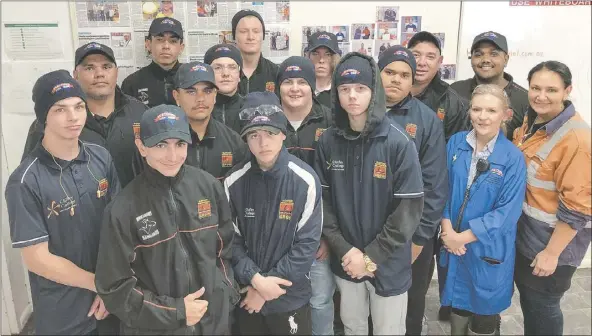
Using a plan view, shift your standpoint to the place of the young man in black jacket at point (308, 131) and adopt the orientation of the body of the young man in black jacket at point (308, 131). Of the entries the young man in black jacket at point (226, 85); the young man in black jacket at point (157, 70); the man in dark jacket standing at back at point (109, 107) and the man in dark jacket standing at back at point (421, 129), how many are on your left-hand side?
1

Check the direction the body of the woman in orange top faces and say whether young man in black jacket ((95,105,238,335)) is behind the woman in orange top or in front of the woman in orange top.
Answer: in front

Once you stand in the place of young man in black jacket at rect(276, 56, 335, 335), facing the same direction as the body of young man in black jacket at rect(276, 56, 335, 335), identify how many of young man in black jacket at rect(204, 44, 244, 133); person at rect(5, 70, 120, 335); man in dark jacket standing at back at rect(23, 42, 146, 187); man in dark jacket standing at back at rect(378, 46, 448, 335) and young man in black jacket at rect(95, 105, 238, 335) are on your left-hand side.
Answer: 1

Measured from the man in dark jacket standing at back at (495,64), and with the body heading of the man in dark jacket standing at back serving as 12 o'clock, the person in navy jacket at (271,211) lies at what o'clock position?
The person in navy jacket is roughly at 1 o'clock from the man in dark jacket standing at back.

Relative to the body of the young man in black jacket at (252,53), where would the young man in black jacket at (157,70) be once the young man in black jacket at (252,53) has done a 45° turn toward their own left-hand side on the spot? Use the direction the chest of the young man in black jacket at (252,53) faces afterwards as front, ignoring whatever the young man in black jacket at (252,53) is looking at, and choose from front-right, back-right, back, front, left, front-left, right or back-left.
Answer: back-right

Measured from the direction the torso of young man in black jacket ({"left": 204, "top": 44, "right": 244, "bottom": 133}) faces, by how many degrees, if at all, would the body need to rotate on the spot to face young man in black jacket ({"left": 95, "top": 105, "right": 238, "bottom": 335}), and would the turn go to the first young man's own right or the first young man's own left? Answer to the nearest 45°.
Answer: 0° — they already face them

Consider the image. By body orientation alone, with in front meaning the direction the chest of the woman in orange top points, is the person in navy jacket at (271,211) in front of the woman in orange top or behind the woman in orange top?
in front

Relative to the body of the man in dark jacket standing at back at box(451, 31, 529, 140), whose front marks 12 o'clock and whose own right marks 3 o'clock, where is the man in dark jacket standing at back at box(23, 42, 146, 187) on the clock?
the man in dark jacket standing at back at box(23, 42, 146, 187) is roughly at 2 o'clock from the man in dark jacket standing at back at box(451, 31, 529, 140).

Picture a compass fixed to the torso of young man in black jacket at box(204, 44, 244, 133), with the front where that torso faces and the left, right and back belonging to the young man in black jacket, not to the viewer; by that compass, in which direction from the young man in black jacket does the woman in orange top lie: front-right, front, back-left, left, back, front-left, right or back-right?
front-left

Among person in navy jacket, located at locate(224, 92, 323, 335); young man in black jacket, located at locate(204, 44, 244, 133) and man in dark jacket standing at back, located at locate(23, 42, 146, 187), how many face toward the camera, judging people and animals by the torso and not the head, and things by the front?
3

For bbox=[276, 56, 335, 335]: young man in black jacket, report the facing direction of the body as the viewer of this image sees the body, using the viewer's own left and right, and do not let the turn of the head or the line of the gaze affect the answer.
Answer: facing the viewer

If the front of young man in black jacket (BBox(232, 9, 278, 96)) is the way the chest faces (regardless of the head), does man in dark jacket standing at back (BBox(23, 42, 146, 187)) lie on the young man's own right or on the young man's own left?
on the young man's own right

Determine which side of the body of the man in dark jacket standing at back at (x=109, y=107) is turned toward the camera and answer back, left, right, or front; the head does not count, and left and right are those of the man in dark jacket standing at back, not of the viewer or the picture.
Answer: front

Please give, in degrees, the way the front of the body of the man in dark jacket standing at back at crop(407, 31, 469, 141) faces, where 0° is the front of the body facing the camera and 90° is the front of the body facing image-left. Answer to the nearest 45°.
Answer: approximately 45°
